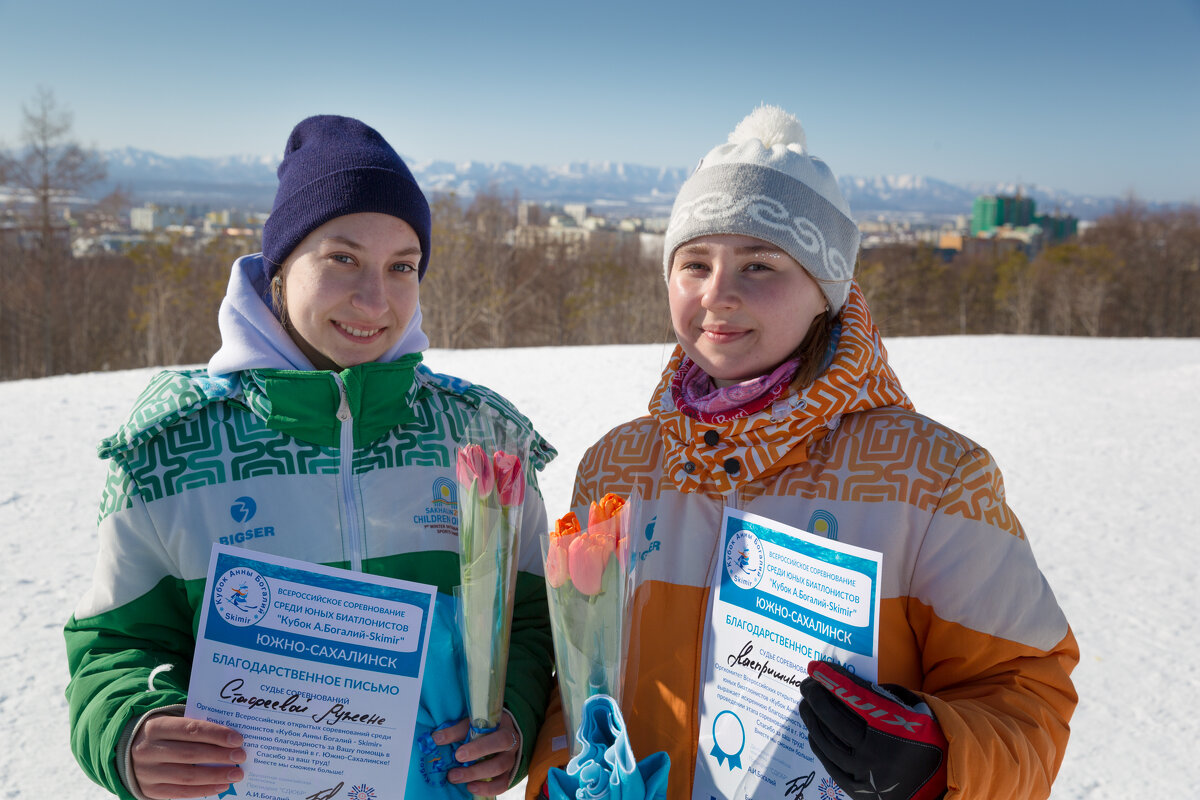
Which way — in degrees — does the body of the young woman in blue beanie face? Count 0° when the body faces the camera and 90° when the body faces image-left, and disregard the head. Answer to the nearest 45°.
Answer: approximately 0°

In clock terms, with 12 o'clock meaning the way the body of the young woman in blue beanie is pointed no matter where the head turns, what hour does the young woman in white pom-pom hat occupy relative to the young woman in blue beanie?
The young woman in white pom-pom hat is roughly at 10 o'clock from the young woman in blue beanie.
